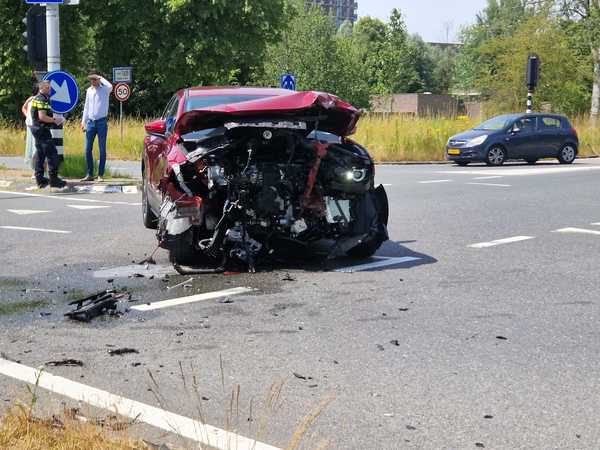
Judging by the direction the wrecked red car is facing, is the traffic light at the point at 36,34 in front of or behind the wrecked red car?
behind

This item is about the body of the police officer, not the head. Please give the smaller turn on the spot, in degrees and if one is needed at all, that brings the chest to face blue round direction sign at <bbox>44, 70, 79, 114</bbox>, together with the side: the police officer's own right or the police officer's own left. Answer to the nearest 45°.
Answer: approximately 90° to the police officer's own left

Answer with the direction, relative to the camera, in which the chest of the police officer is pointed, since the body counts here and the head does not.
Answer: to the viewer's right

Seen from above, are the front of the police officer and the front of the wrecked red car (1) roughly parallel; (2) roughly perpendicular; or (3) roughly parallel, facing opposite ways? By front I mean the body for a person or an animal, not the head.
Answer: roughly perpendicular

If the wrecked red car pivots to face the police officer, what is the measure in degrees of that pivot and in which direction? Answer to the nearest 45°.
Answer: approximately 135° to its right

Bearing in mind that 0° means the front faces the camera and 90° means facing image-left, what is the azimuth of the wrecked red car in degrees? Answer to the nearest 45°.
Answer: approximately 0°
